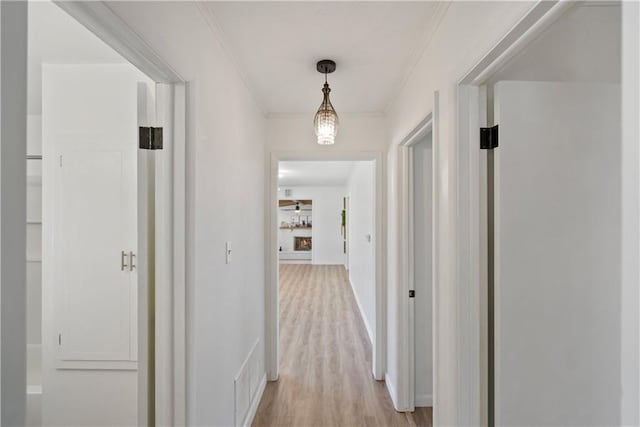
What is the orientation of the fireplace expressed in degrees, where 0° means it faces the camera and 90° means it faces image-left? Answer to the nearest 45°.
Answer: approximately 0°

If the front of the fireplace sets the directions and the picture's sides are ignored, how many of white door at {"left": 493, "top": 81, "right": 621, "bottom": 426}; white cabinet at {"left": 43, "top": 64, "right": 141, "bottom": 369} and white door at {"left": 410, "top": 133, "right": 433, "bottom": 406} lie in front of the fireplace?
3

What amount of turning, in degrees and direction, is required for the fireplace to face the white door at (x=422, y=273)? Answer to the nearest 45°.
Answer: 0° — it already faces it

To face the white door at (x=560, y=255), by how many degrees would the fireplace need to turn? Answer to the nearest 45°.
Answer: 0° — it already faces it

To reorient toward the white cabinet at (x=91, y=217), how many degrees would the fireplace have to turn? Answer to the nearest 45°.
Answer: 0° — it already faces it

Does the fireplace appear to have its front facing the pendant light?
yes
